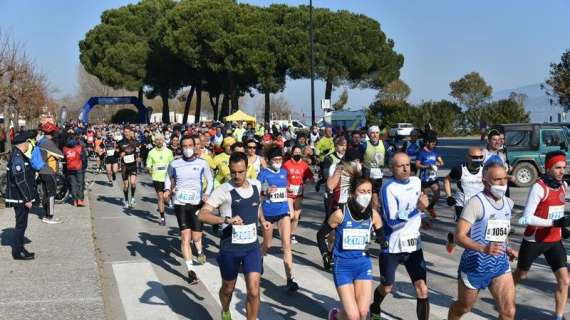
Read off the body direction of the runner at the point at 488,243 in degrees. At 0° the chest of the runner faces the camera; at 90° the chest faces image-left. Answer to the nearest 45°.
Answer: approximately 315°

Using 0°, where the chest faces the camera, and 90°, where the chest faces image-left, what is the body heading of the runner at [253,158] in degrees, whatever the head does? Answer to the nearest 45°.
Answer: approximately 0°

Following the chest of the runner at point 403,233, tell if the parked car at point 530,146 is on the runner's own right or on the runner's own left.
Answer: on the runner's own left

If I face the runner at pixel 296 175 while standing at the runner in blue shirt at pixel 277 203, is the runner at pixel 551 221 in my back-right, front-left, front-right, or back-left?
back-right

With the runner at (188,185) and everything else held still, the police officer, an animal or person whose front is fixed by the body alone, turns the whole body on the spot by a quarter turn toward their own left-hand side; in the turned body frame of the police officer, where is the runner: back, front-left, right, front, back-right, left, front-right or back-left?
back-right

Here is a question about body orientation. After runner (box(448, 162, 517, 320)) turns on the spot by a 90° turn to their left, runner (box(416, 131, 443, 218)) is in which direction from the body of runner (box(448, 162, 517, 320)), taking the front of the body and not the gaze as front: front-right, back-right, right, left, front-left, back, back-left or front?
front-left

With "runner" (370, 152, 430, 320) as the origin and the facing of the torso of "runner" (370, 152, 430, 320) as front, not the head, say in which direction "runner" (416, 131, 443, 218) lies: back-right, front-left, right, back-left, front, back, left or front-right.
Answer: back-left

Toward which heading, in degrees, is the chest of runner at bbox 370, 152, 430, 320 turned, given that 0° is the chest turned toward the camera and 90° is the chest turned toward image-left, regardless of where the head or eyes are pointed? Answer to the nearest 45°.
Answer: approximately 315°

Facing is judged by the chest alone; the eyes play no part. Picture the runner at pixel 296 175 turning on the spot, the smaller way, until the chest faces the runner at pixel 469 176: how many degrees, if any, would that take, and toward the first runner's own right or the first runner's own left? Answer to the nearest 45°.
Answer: approximately 45° to the first runner's own left

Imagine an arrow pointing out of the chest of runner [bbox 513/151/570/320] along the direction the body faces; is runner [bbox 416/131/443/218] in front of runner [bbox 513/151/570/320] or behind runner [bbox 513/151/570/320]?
behind

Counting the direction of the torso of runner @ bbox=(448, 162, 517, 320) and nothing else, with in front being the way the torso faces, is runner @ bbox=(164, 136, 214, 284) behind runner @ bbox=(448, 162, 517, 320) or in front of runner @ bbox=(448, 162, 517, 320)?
behind

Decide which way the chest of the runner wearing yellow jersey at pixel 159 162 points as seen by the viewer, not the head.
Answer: toward the camera
